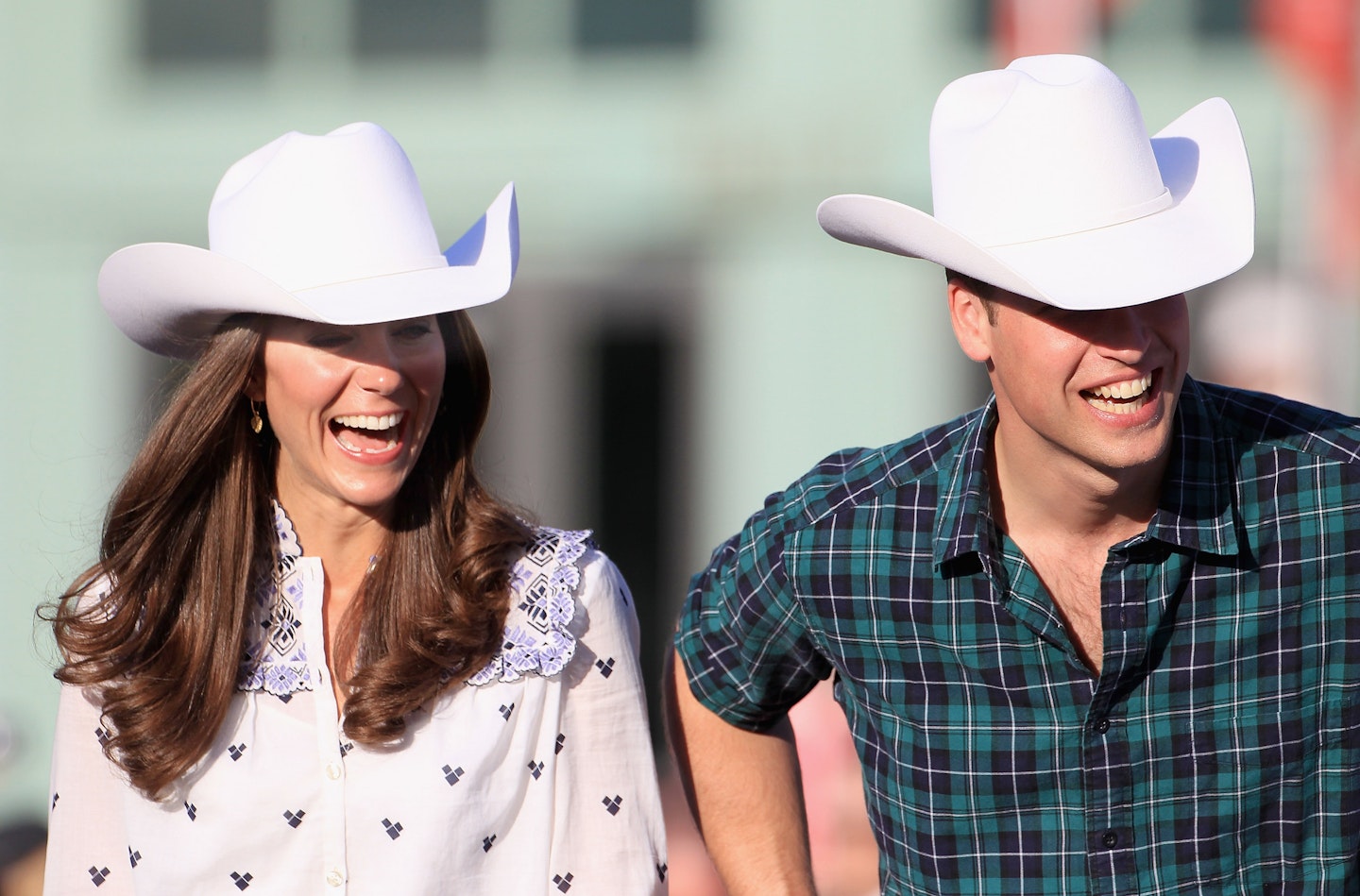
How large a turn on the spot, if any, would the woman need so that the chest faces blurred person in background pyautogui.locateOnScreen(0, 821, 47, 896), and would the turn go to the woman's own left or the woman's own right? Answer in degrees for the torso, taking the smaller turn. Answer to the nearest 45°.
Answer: approximately 135° to the woman's own right

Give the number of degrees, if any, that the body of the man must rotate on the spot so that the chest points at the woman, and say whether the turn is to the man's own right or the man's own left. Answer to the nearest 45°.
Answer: approximately 90° to the man's own right

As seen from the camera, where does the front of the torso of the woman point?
toward the camera

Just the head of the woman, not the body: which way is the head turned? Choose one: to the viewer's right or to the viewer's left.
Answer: to the viewer's right

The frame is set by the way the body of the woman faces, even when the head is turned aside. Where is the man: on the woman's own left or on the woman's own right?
on the woman's own left

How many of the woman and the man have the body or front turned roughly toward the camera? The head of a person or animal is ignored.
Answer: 2

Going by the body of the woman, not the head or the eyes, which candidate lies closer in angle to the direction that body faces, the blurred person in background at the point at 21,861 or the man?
the man

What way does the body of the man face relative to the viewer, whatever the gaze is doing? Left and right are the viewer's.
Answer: facing the viewer

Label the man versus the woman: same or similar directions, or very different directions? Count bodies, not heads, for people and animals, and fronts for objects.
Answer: same or similar directions
